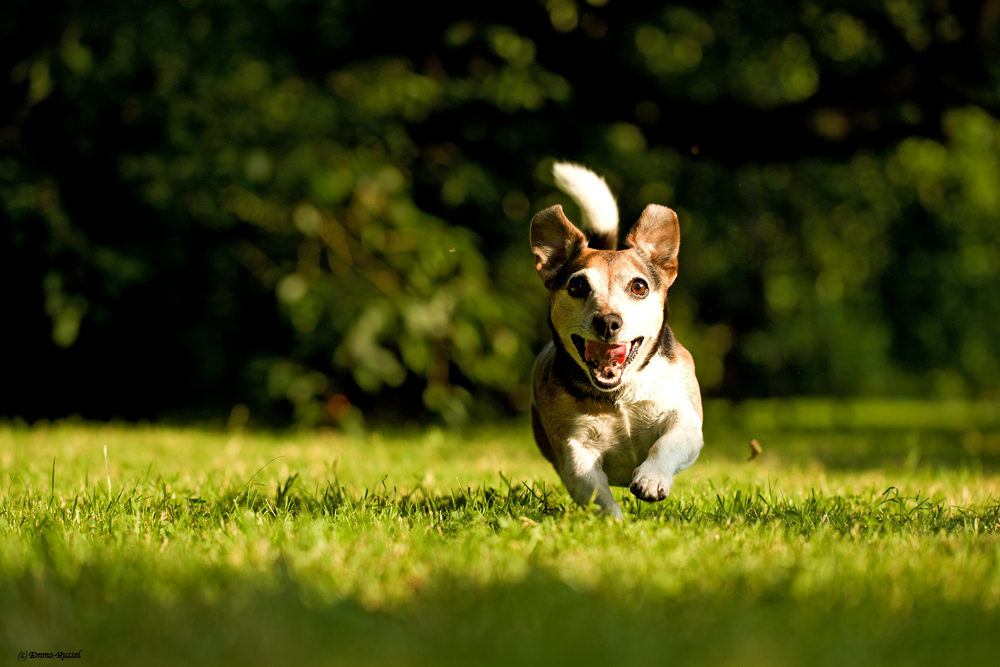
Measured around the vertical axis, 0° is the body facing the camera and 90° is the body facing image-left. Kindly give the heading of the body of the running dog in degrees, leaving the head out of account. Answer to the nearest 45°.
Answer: approximately 0°
